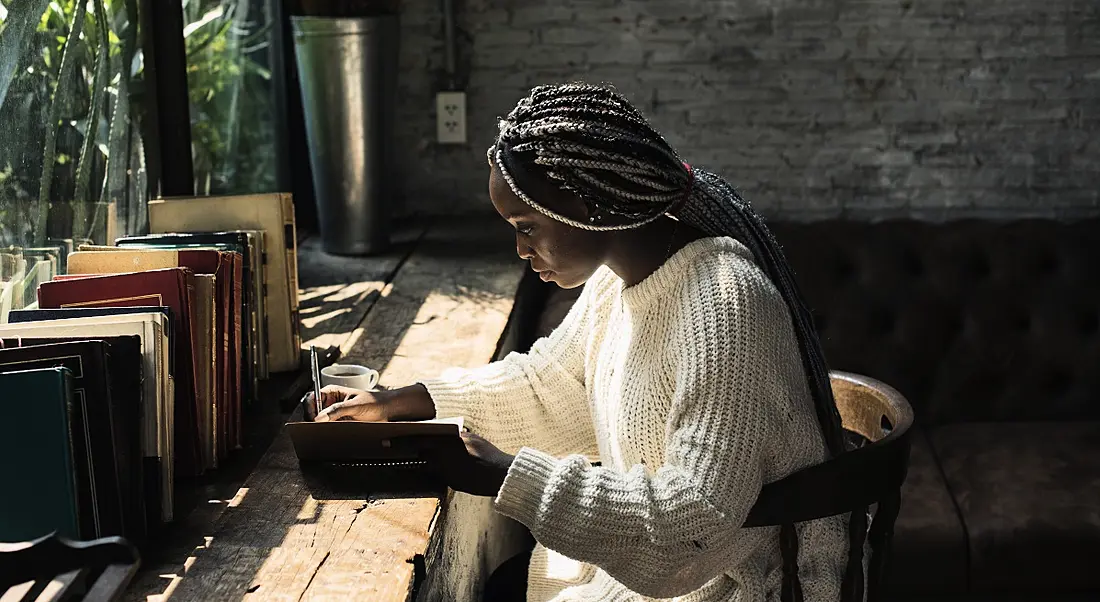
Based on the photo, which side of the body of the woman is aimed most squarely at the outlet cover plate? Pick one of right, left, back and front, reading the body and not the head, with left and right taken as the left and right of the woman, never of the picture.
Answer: right

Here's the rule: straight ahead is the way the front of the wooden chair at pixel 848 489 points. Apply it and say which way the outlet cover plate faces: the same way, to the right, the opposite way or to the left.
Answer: to the left

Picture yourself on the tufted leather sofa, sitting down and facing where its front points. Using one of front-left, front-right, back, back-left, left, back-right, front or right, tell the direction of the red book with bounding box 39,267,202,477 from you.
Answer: front-right

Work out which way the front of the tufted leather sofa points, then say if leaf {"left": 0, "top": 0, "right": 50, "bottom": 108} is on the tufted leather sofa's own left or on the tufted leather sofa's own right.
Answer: on the tufted leather sofa's own right

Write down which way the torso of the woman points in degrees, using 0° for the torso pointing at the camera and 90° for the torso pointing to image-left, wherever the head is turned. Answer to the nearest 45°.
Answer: approximately 90°

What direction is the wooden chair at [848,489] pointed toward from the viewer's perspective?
to the viewer's left

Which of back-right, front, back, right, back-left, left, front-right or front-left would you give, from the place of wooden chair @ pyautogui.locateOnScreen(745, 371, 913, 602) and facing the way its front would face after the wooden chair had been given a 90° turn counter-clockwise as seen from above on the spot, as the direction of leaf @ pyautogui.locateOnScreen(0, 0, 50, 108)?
right

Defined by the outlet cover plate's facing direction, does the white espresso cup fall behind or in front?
in front

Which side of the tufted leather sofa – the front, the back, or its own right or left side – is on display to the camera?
front

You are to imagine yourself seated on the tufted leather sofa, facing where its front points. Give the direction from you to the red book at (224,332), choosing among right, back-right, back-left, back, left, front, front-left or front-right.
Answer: front-right

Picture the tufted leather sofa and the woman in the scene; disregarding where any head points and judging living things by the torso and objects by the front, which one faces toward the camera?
the tufted leather sofa

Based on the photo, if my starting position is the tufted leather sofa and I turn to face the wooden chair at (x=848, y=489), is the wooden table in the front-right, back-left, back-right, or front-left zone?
front-right

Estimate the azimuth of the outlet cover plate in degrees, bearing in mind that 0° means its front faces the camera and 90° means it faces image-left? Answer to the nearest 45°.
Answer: approximately 0°

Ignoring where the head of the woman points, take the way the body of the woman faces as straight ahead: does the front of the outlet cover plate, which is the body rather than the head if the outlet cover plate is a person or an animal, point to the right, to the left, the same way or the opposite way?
to the left

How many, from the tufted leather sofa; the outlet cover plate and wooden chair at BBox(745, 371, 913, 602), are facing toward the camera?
2

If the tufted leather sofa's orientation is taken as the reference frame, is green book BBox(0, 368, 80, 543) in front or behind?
in front

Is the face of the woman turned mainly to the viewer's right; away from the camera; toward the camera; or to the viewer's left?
to the viewer's left

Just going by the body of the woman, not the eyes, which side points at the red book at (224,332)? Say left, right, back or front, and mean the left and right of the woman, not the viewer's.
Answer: front

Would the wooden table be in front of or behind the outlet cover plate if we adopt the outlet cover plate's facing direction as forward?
in front

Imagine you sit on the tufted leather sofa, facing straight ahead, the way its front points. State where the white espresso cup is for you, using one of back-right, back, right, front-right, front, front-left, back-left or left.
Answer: front-right

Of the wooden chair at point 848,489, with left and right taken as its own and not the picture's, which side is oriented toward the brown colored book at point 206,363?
front
